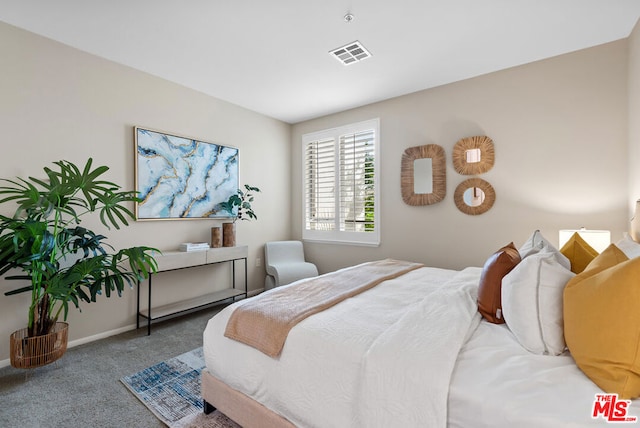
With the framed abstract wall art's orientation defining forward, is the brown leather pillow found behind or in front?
in front

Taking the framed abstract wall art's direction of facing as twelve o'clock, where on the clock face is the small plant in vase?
The small plant in vase is roughly at 10 o'clock from the framed abstract wall art.

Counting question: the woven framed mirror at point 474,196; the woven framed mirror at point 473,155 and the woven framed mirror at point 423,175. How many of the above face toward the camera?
3

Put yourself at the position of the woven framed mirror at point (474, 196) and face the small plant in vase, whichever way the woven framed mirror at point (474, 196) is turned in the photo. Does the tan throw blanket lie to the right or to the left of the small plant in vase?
left

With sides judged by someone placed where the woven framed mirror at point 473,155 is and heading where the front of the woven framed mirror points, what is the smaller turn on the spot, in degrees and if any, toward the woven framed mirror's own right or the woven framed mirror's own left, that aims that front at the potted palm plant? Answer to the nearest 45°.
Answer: approximately 45° to the woven framed mirror's own right

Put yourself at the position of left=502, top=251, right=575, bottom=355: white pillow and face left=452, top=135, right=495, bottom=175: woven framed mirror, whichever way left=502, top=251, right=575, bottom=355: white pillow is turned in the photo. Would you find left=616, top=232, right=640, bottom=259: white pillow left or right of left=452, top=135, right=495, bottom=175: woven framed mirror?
right

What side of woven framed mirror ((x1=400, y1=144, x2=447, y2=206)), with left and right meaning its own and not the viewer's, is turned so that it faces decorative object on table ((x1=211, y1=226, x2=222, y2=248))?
right

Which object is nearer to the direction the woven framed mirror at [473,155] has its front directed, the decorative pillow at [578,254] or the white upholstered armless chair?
the decorative pillow

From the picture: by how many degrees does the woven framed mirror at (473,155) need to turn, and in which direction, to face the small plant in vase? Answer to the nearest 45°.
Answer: approximately 90° to its right

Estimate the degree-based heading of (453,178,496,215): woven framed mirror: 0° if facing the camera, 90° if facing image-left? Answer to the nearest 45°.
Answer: approximately 0°

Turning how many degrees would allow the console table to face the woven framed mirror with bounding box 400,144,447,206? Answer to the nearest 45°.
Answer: approximately 45° to its left

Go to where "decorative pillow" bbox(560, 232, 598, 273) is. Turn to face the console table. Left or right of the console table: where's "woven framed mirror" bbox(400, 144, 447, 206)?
right

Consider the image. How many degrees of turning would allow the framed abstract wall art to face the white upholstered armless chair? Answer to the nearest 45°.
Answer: approximately 45° to its left

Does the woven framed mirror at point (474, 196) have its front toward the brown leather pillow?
yes
